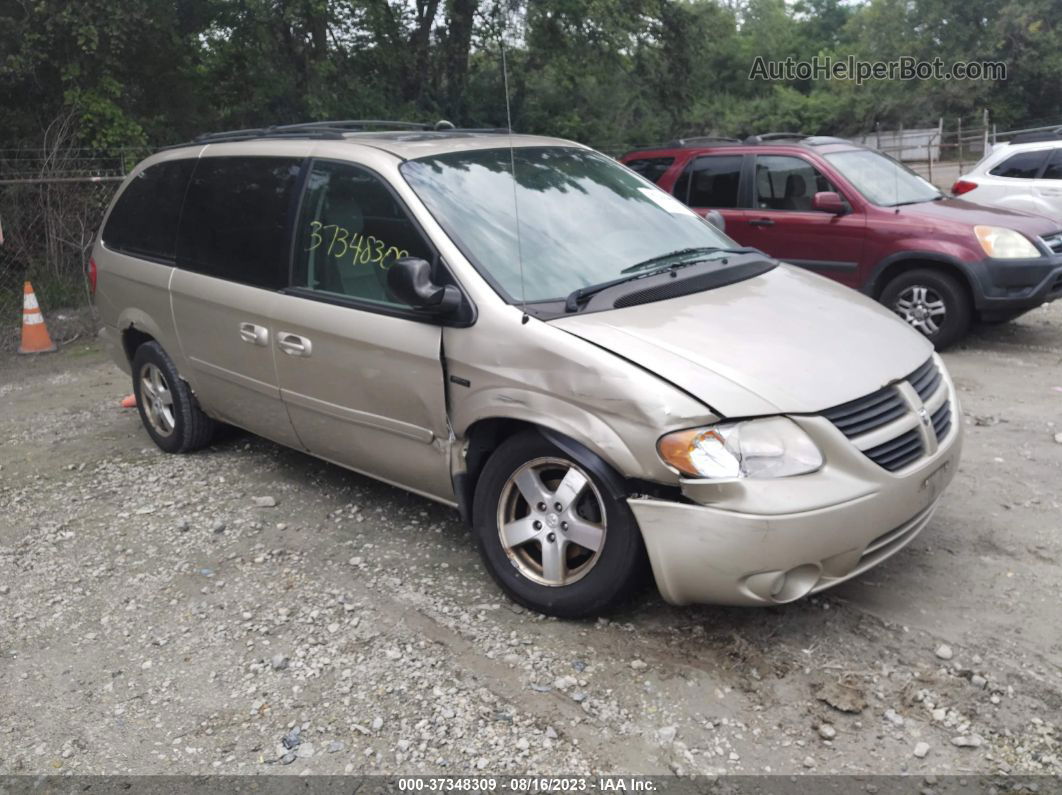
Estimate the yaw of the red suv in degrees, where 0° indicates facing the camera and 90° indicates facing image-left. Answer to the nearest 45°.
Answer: approximately 315°

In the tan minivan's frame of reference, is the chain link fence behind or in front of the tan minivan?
behind

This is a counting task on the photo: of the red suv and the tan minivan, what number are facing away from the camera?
0

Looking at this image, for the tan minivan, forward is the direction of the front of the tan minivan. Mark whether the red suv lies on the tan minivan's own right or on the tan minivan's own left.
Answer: on the tan minivan's own left

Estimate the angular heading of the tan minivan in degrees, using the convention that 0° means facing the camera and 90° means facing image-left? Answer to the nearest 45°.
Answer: approximately 315°

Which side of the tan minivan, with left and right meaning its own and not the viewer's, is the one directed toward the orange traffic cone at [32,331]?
back

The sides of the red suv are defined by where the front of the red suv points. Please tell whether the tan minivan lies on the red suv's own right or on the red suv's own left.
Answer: on the red suv's own right

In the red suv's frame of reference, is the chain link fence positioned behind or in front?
behind

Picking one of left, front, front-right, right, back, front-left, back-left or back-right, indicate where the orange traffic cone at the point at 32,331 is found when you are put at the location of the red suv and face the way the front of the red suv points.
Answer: back-right

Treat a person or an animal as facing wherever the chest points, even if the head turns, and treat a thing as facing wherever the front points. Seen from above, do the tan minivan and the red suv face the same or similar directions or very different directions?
same or similar directions
